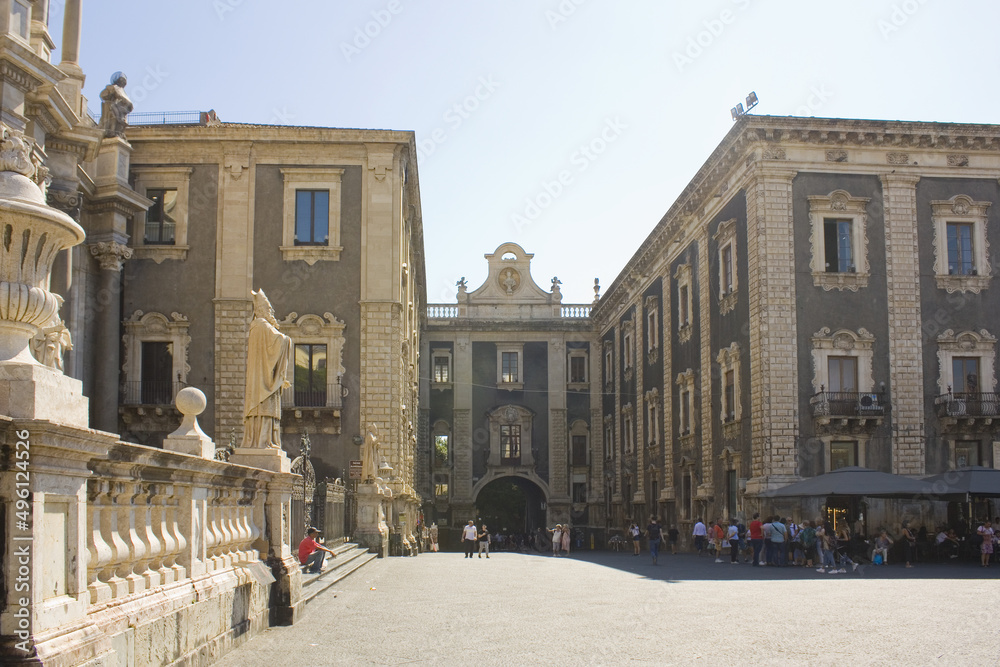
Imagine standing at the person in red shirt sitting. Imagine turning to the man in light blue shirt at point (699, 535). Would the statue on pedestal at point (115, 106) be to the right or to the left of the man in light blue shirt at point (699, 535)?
left

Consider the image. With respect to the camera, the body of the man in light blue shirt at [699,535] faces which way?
away from the camera

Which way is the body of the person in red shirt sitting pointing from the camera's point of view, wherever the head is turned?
to the viewer's right

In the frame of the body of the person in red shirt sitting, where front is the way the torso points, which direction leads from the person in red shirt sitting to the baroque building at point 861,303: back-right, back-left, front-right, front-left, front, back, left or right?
front-left

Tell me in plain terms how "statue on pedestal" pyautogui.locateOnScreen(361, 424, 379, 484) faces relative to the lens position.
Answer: facing to the right of the viewer

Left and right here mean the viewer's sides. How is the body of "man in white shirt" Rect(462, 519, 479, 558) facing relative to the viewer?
facing the viewer

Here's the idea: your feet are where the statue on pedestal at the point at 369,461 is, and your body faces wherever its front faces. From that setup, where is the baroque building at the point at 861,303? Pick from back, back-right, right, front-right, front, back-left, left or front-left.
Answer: front

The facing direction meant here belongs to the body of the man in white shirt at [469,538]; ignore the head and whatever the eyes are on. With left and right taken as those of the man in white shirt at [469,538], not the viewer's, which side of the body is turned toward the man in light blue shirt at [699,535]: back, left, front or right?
left

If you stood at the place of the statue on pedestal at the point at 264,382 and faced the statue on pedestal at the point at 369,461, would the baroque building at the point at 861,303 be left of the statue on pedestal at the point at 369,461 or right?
right

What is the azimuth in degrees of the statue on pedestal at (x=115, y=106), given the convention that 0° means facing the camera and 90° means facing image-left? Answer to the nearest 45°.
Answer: approximately 315°

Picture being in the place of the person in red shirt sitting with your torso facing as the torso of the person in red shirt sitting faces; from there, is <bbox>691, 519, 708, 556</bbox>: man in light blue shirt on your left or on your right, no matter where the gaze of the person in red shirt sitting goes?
on your left

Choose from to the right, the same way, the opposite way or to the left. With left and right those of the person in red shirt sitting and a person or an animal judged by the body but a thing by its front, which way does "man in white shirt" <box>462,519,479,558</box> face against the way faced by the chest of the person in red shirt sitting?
to the right

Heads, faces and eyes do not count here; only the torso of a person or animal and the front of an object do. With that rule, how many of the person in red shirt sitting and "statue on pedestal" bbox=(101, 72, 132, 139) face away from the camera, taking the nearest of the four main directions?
0

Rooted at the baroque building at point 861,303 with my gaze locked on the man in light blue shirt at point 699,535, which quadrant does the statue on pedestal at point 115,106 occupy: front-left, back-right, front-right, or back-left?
front-left

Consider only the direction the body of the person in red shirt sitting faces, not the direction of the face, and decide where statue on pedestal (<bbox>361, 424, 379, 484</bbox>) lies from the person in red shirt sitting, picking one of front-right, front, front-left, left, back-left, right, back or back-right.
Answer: left
